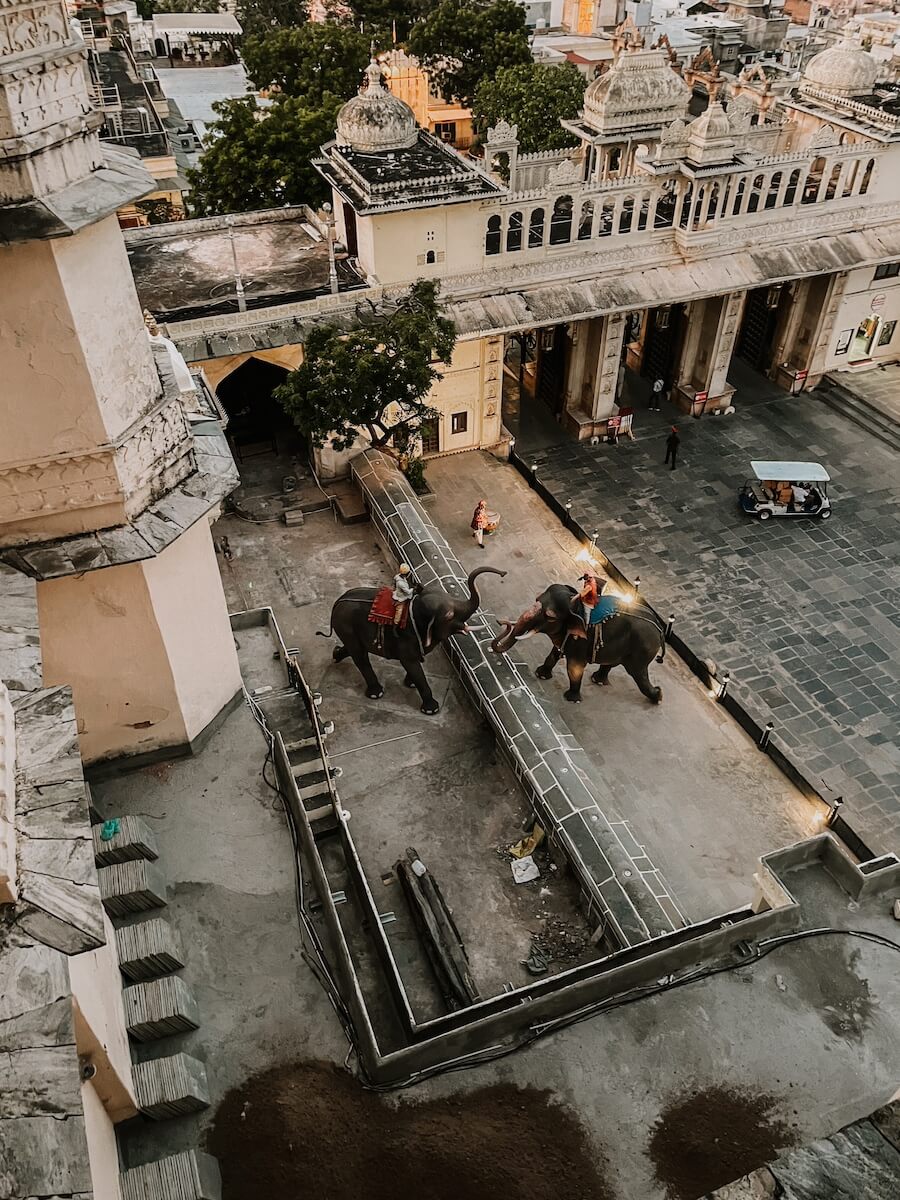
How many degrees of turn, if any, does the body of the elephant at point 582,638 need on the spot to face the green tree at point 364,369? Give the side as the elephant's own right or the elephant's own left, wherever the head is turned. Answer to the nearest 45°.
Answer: approximately 45° to the elephant's own right

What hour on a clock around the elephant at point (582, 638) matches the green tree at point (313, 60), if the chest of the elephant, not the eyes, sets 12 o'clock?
The green tree is roughly at 2 o'clock from the elephant.

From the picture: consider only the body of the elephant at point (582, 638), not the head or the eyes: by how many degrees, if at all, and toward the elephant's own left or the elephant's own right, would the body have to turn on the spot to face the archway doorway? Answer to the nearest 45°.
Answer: approximately 45° to the elephant's own right

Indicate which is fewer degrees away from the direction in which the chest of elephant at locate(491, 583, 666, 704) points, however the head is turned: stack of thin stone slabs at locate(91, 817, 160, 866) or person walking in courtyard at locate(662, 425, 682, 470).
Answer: the stack of thin stone slabs

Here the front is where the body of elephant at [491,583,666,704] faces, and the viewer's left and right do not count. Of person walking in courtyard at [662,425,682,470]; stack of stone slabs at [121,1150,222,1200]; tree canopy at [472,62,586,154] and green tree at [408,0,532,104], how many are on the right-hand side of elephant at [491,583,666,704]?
3

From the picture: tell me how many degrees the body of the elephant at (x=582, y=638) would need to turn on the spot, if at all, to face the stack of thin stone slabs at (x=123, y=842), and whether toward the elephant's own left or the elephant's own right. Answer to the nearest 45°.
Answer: approximately 45° to the elephant's own left

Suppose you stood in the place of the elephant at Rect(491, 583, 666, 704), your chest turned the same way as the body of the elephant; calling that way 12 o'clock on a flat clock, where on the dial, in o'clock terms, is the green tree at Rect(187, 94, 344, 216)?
The green tree is roughly at 2 o'clock from the elephant.

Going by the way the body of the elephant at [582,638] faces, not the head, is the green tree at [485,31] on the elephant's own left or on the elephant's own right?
on the elephant's own right

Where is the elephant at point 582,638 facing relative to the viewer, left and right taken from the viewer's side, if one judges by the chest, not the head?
facing to the left of the viewer

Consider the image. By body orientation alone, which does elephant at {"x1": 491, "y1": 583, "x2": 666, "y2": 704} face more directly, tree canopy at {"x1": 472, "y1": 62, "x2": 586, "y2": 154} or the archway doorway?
the archway doorway

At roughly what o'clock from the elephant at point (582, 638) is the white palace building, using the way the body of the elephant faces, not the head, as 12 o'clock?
The white palace building is roughly at 3 o'clock from the elephant.
